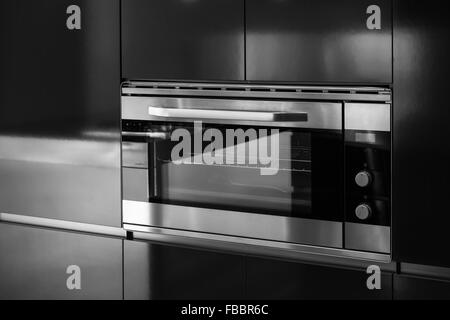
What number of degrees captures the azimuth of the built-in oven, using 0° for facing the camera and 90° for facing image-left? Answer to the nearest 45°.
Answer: approximately 45°

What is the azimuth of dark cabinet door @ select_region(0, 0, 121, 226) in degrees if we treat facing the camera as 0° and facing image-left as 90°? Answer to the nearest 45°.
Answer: approximately 45°

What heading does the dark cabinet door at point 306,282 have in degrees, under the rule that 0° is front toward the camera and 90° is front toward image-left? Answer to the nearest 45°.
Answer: approximately 45°

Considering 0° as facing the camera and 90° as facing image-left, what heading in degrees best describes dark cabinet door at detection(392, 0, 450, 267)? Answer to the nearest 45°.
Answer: approximately 45°

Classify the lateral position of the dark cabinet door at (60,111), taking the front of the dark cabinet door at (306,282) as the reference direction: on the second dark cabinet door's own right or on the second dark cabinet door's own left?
on the second dark cabinet door's own right

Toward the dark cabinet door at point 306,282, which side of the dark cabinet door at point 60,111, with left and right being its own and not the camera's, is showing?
left

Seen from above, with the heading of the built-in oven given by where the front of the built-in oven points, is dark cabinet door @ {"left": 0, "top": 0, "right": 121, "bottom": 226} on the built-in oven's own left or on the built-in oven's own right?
on the built-in oven's own right

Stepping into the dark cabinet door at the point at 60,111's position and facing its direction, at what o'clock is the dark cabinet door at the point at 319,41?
the dark cabinet door at the point at 319,41 is roughly at 9 o'clock from the dark cabinet door at the point at 60,111.
